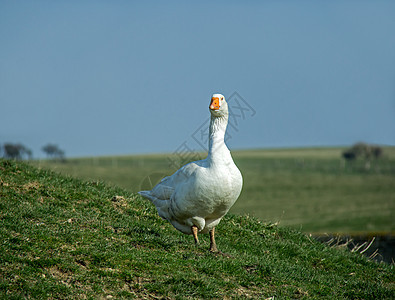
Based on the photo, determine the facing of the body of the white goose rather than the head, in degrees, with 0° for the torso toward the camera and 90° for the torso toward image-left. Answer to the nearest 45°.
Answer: approximately 315°
